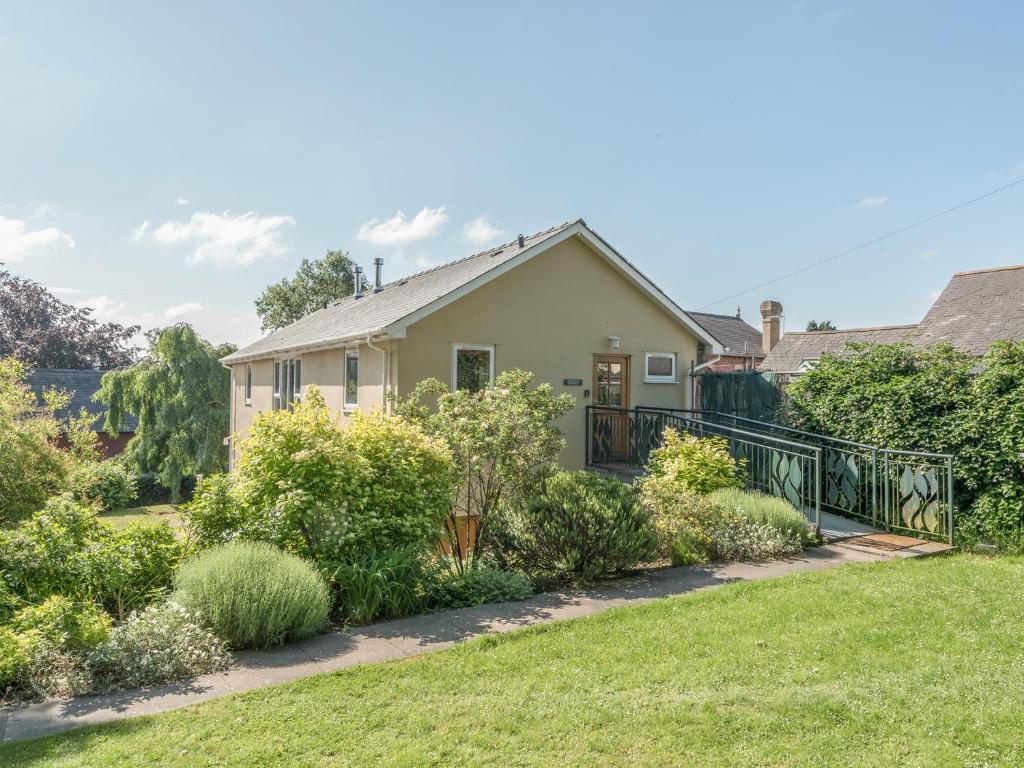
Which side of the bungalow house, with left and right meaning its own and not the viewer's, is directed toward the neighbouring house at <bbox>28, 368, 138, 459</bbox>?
back

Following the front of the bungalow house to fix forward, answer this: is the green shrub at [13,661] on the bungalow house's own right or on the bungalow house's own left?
on the bungalow house's own right

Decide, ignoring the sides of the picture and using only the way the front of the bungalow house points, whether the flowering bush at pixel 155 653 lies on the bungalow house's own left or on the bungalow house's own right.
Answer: on the bungalow house's own right

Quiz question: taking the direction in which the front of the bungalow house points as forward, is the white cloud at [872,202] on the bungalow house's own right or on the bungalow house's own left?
on the bungalow house's own left

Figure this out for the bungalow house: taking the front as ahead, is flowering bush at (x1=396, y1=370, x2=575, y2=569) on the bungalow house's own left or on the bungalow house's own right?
on the bungalow house's own right

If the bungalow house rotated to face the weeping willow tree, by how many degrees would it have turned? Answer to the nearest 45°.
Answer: approximately 180°

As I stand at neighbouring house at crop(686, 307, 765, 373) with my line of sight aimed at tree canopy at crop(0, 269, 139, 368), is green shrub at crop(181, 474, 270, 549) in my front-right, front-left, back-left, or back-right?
front-left

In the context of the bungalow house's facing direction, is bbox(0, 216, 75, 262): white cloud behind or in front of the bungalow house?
behind

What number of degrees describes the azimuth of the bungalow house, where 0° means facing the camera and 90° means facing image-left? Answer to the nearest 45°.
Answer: approximately 315°

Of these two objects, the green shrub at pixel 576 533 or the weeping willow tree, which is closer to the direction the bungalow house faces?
the green shrub

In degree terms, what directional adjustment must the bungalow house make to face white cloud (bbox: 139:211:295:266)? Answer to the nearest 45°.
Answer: approximately 180°
